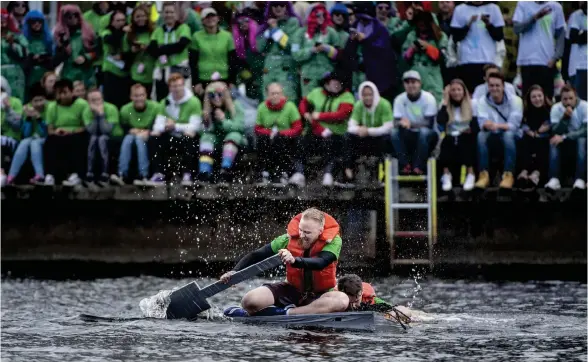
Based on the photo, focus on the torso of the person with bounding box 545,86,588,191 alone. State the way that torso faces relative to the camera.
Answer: toward the camera

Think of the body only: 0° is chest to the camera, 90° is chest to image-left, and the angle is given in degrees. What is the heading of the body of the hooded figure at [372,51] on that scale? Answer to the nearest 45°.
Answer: approximately 45°

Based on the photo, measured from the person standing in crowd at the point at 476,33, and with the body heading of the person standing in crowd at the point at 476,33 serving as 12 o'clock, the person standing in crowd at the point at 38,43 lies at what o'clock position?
the person standing in crowd at the point at 38,43 is roughly at 3 o'clock from the person standing in crowd at the point at 476,33.

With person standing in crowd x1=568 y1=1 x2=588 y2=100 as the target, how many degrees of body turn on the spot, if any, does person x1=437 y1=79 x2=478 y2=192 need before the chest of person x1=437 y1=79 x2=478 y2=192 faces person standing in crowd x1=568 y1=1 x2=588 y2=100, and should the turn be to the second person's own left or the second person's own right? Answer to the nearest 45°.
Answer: approximately 90° to the second person's own left

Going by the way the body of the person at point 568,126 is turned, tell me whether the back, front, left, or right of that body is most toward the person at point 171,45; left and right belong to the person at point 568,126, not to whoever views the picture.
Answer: right

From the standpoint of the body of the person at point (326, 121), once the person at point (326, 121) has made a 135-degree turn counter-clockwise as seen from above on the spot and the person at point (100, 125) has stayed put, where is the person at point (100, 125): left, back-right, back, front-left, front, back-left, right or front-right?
back-left

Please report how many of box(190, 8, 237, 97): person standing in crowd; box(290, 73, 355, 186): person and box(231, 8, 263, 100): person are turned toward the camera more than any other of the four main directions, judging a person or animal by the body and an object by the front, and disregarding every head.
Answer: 3

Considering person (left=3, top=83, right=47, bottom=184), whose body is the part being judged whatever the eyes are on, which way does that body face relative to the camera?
toward the camera

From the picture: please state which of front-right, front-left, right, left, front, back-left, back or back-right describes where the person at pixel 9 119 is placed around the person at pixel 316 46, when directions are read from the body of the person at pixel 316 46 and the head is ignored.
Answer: right

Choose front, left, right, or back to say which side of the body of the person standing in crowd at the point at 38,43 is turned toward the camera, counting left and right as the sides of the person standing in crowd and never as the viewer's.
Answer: front

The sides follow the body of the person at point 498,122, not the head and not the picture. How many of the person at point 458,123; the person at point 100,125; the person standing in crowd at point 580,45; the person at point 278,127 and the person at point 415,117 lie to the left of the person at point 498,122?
1

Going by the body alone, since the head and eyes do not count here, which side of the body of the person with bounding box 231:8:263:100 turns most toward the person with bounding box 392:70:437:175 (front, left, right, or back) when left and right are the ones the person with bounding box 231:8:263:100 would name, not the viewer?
left

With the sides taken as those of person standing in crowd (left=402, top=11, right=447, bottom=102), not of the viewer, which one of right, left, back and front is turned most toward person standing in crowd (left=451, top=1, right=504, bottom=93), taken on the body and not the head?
left

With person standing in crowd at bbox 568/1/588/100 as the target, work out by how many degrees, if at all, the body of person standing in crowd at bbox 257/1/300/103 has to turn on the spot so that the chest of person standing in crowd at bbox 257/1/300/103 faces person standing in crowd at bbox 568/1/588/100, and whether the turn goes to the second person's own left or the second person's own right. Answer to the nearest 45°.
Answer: approximately 90° to the second person's own left

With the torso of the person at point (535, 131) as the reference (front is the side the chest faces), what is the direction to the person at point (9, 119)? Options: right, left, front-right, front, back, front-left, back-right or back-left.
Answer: right
